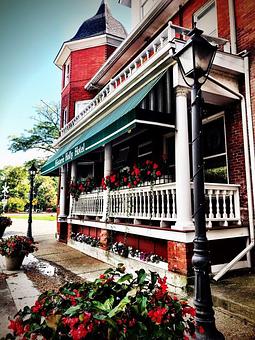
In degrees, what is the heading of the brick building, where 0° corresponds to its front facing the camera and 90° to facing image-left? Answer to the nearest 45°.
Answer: approximately 45°

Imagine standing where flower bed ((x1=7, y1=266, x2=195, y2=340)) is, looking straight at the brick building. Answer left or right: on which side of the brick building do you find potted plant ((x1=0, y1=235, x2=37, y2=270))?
left

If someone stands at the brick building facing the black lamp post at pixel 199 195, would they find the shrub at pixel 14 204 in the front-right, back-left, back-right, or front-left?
back-right

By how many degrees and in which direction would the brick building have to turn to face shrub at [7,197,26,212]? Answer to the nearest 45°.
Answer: approximately 90° to its right

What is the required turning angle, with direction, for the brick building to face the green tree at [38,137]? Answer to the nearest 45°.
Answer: approximately 90° to its right

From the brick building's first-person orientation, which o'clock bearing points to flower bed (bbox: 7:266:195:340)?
The flower bed is roughly at 11 o'clock from the brick building.

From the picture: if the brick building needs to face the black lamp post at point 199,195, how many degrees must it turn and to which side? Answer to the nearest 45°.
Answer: approximately 45° to its left

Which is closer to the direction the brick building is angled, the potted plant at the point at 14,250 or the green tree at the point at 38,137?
the potted plant
